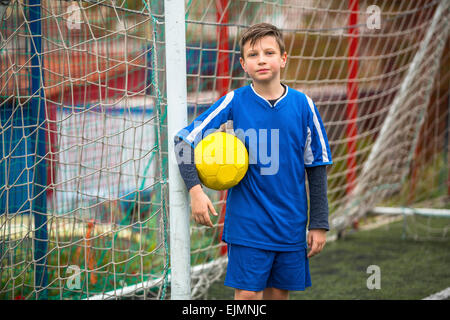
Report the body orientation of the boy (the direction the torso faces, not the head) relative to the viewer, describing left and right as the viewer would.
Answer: facing the viewer

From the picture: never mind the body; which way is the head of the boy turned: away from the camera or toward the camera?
toward the camera
